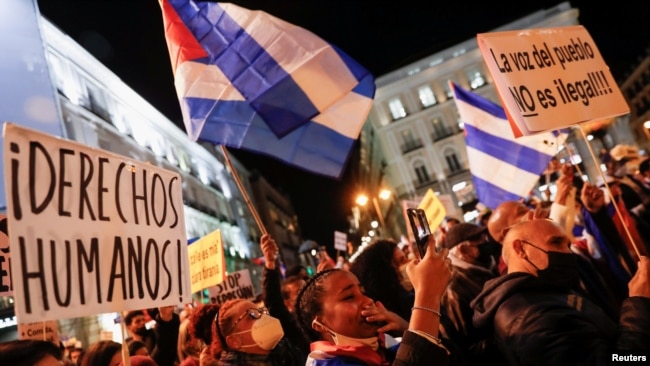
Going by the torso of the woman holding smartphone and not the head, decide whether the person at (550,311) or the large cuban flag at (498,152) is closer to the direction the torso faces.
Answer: the person
